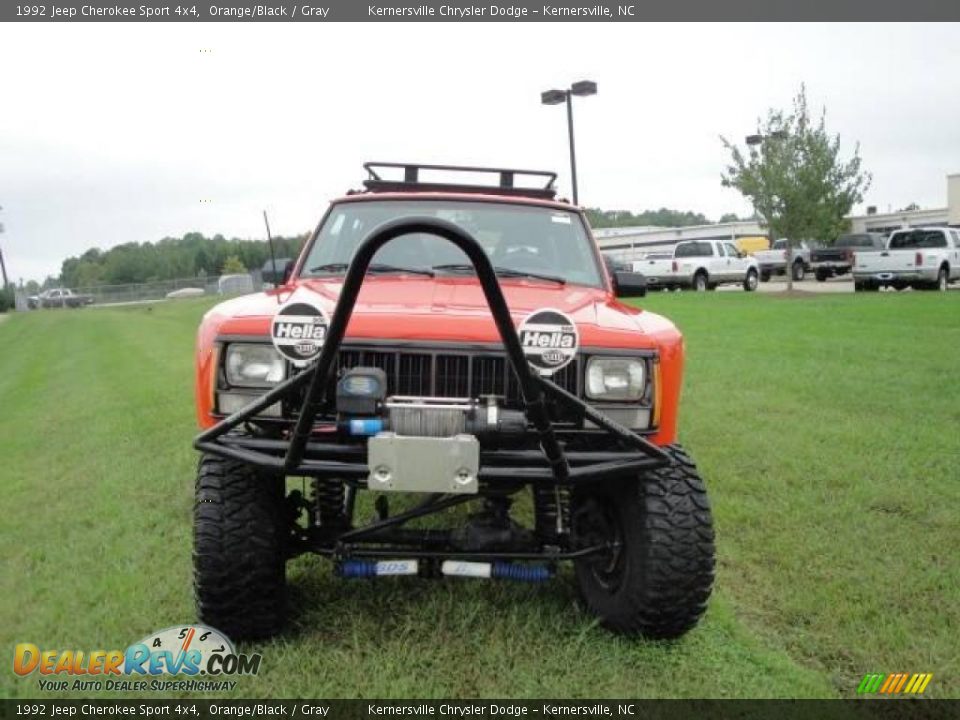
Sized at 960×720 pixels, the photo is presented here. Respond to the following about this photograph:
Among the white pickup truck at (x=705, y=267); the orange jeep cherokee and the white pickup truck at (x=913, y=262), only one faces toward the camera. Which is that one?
the orange jeep cherokee

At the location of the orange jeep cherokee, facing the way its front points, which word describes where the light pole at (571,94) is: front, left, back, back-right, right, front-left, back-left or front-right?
back

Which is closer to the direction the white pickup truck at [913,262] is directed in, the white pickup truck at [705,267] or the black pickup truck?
the black pickup truck

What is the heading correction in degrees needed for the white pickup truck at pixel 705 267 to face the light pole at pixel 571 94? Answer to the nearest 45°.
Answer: approximately 180°

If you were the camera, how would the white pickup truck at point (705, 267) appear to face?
facing away from the viewer and to the right of the viewer

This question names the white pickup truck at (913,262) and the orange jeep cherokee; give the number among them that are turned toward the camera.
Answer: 1

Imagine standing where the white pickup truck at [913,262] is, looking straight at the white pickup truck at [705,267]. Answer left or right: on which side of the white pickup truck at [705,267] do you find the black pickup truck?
right

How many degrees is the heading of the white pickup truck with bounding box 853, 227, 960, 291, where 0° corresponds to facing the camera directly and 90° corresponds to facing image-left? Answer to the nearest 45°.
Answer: approximately 225°

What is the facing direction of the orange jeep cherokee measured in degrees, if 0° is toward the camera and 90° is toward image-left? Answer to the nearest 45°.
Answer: approximately 0°

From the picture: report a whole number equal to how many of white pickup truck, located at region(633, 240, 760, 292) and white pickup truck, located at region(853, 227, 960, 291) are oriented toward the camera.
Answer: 0

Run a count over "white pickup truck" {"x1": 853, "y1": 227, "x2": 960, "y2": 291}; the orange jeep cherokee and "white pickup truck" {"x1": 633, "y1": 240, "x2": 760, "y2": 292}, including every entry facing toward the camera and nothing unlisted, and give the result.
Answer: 1
